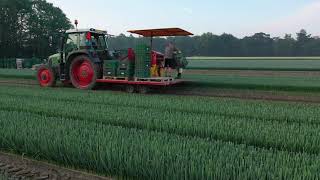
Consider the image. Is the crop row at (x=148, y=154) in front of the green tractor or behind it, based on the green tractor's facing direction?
behind

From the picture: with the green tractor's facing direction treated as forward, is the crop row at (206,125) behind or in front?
behind

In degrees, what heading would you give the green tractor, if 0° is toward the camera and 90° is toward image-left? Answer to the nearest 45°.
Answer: approximately 135°

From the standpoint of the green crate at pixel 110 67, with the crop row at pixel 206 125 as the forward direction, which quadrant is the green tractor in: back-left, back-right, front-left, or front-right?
back-right

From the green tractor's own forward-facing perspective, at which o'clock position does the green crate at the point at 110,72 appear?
The green crate is roughly at 6 o'clock from the green tractor.

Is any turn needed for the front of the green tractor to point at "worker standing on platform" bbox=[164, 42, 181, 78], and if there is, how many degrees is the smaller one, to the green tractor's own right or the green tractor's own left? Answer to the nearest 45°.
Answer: approximately 180°

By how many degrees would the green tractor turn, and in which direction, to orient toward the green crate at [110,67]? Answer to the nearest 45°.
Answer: approximately 180°
